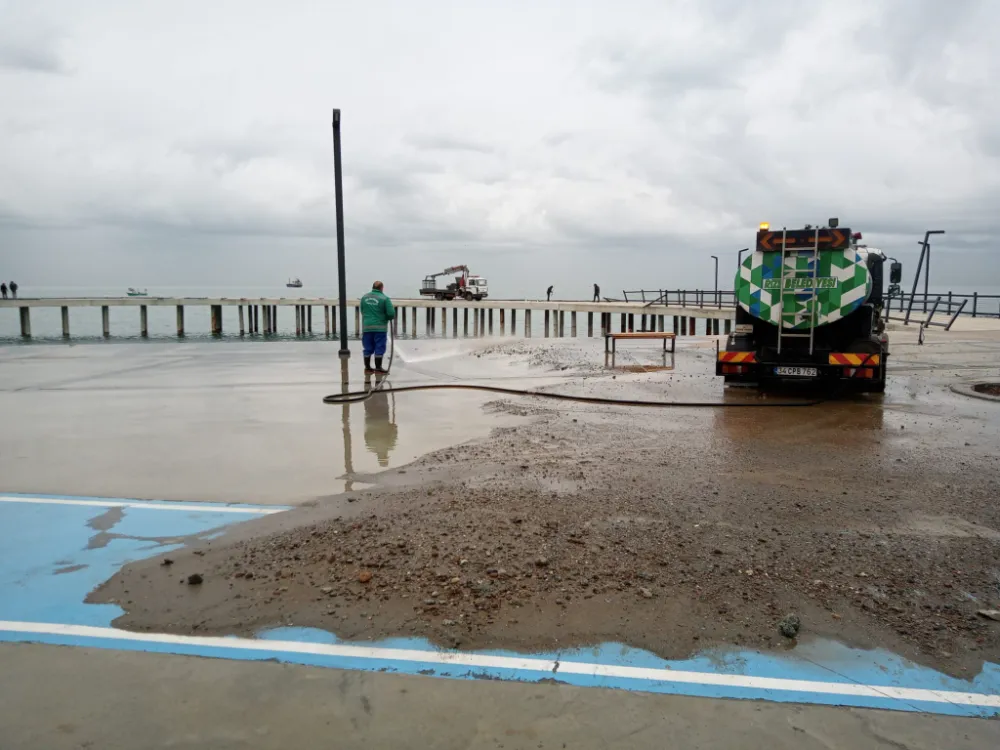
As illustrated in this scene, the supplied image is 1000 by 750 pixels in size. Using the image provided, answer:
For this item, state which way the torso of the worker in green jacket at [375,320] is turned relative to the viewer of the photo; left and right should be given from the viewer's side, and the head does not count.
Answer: facing away from the viewer and to the right of the viewer

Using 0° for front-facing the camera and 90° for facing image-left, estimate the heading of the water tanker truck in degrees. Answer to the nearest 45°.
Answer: approximately 180°

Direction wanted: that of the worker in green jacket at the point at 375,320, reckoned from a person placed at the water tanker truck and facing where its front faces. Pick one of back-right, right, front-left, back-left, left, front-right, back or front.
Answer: left

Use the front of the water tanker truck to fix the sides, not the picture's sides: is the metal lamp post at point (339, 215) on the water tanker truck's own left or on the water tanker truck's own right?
on the water tanker truck's own left

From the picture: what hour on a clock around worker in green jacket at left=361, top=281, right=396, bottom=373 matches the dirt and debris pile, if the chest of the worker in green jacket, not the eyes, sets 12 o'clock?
The dirt and debris pile is roughly at 4 o'clock from the worker in green jacket.

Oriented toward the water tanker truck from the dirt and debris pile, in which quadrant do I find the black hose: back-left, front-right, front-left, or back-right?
front-left

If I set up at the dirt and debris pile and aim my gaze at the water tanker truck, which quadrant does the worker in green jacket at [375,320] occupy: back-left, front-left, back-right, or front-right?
front-left

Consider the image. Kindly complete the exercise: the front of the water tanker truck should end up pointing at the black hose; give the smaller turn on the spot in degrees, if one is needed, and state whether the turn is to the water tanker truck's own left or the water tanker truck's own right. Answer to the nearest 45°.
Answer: approximately 135° to the water tanker truck's own left

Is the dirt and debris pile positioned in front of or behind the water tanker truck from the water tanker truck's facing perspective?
behind

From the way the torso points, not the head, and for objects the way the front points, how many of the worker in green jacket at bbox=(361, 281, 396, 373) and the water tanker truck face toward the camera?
0

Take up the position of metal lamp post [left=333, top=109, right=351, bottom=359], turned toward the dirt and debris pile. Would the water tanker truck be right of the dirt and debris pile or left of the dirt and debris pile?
left
